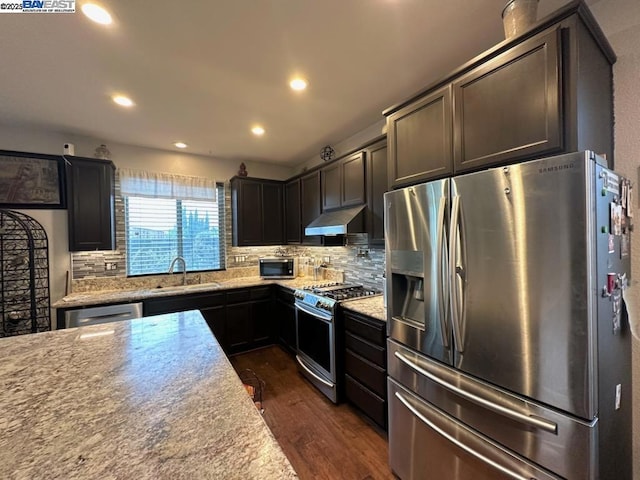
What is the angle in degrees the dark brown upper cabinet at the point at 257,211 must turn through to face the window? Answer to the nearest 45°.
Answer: approximately 90° to its right

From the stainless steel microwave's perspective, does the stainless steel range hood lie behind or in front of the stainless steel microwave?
in front

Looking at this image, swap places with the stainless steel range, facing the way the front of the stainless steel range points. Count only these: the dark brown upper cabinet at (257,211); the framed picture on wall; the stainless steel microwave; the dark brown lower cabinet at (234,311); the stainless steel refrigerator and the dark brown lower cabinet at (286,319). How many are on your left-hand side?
1

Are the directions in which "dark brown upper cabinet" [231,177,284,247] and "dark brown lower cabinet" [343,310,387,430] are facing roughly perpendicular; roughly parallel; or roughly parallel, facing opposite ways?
roughly perpendicular

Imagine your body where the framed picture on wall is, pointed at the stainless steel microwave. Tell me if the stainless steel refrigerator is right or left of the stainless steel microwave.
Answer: right

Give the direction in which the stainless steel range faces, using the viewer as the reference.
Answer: facing the viewer and to the left of the viewer

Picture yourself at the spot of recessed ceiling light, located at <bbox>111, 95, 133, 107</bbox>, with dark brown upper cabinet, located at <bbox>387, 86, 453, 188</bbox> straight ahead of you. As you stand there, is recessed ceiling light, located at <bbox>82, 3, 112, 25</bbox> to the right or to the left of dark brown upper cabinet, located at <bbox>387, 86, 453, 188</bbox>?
right

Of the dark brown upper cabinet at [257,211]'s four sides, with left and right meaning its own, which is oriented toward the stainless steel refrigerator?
front

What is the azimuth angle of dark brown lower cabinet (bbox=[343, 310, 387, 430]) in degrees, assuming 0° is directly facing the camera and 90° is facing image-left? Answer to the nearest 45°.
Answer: approximately 45°

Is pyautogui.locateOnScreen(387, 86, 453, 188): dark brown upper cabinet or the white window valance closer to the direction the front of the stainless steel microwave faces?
the dark brown upper cabinet

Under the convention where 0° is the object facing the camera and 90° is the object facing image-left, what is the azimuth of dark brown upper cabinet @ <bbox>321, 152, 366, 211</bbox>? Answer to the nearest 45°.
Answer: approximately 45°

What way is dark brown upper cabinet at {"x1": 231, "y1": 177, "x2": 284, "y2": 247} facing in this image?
toward the camera

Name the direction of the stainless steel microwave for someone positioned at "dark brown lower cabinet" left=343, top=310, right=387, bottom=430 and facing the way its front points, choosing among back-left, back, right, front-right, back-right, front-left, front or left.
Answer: right

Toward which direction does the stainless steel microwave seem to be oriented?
toward the camera

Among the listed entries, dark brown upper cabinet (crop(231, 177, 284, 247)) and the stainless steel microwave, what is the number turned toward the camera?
2
